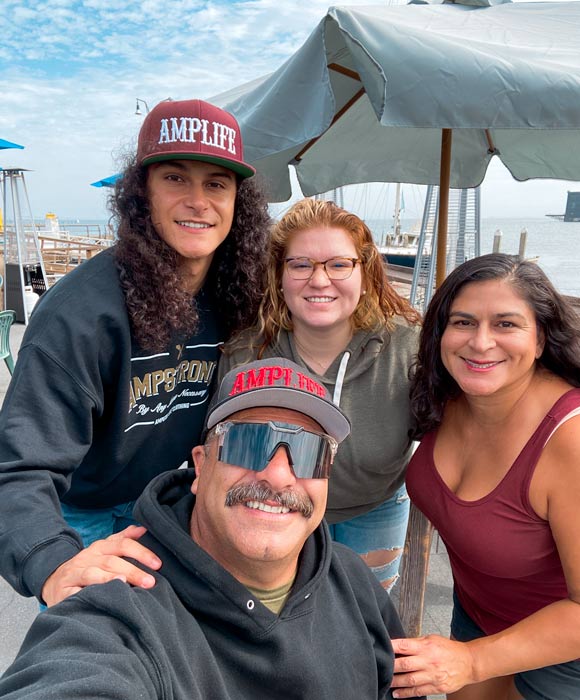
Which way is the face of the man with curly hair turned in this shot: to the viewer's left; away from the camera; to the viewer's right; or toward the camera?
toward the camera

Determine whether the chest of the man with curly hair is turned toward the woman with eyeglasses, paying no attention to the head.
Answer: no

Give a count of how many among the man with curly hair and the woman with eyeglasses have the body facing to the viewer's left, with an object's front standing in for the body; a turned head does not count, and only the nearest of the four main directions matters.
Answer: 0

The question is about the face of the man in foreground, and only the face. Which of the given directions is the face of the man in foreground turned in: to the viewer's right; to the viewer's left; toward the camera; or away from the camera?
toward the camera

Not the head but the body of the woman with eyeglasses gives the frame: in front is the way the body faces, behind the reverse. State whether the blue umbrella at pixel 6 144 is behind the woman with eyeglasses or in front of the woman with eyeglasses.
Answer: behind

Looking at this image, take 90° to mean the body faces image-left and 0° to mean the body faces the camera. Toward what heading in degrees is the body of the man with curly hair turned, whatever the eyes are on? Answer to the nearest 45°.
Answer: approximately 315°

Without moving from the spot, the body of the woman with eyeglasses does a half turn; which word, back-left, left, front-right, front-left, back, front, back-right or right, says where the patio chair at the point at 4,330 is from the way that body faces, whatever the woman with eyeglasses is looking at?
front-left

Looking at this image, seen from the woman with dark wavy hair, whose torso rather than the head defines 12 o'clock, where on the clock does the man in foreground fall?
The man in foreground is roughly at 12 o'clock from the woman with dark wavy hair.

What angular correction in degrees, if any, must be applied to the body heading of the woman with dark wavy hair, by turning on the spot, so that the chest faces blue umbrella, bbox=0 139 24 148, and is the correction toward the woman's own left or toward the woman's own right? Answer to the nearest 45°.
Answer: approximately 90° to the woman's own right

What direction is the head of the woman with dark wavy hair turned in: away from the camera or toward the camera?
toward the camera

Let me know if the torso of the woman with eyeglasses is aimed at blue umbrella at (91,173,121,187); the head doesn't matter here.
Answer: no

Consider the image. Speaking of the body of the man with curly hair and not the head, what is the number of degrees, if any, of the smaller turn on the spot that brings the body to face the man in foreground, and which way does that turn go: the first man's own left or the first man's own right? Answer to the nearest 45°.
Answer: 0° — they already face them

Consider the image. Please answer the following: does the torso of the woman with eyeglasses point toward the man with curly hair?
no

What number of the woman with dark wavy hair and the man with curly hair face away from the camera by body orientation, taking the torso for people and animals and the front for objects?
0

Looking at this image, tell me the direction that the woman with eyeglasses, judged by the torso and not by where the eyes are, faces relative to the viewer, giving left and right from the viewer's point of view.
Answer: facing the viewer
